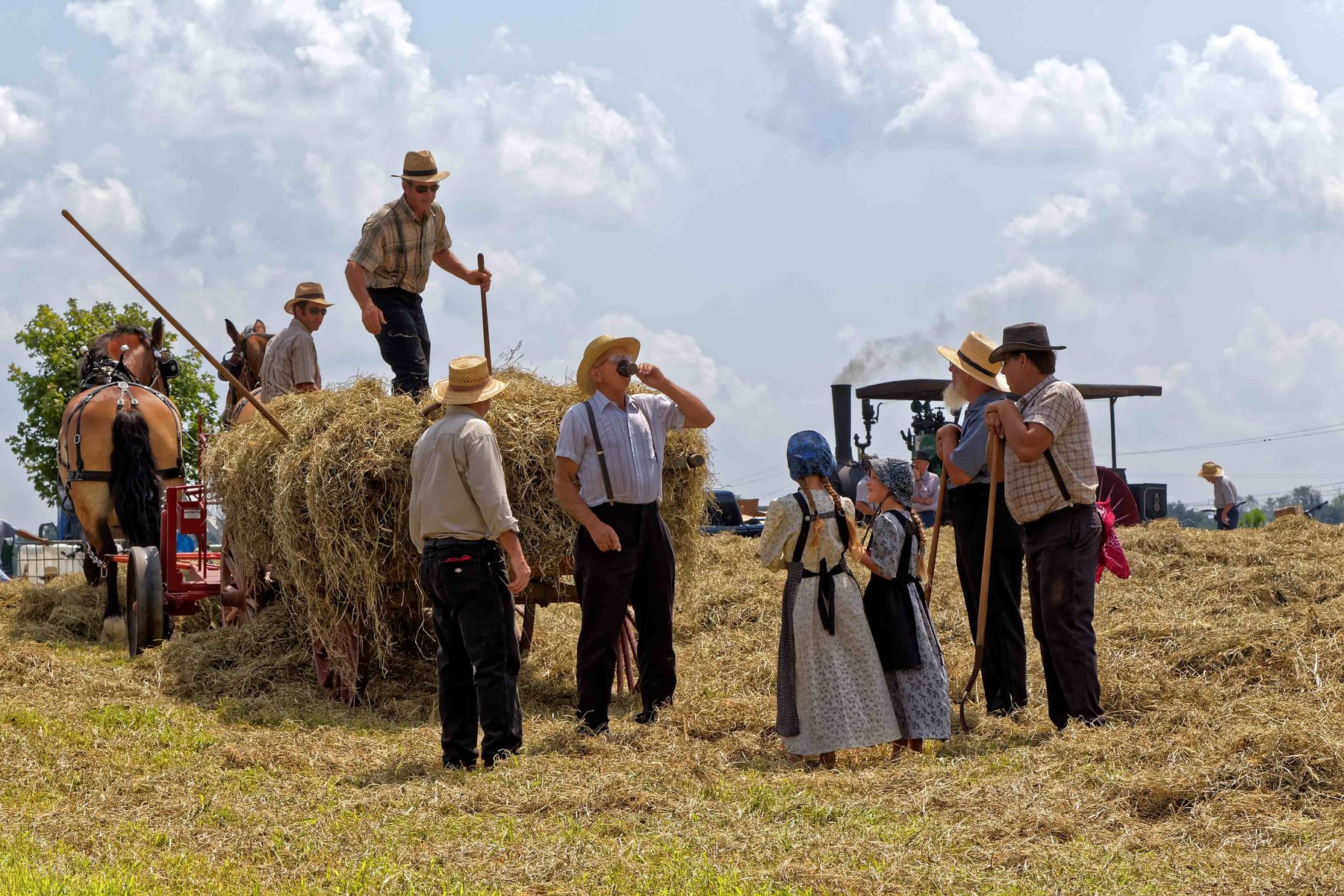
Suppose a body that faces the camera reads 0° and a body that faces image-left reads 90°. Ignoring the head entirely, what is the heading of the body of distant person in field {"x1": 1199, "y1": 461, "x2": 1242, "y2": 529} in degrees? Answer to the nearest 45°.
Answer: approximately 90°

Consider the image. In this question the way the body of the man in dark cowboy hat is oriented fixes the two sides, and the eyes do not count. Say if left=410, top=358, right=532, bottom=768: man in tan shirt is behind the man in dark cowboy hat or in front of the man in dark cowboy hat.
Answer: in front

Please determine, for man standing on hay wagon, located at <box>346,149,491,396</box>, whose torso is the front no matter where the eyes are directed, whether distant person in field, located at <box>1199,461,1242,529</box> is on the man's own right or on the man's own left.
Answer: on the man's own left

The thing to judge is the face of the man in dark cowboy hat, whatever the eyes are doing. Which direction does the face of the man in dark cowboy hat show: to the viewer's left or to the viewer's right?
to the viewer's left

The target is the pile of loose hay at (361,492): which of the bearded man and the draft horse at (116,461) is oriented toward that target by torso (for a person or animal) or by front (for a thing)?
the bearded man

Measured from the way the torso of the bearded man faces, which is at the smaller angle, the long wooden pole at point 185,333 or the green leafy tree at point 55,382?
the long wooden pole

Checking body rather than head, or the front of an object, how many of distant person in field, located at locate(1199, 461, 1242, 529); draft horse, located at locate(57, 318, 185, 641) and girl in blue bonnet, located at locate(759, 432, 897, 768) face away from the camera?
2

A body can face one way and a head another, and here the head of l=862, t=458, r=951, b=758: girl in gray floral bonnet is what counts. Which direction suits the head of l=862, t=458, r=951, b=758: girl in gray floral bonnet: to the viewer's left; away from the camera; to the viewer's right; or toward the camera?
to the viewer's left

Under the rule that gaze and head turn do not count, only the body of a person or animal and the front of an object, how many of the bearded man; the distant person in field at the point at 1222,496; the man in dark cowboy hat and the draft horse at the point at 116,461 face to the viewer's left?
3

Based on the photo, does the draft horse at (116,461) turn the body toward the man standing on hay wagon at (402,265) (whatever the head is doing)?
no

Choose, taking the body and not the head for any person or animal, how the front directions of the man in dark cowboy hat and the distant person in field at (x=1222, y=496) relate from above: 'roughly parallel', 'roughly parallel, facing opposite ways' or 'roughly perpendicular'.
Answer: roughly parallel

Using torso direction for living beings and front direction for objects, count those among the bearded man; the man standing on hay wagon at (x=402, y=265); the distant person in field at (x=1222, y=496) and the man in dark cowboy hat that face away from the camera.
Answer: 0

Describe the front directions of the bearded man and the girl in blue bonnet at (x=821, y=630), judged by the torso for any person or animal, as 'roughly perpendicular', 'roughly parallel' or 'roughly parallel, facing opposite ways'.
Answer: roughly perpendicular

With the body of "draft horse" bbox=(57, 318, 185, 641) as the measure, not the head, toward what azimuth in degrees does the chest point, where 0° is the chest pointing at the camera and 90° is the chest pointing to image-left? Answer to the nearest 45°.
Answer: approximately 180°

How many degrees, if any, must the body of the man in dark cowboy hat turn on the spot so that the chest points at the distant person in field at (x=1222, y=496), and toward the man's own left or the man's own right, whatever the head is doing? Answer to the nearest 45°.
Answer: approximately 90° to the man's own right

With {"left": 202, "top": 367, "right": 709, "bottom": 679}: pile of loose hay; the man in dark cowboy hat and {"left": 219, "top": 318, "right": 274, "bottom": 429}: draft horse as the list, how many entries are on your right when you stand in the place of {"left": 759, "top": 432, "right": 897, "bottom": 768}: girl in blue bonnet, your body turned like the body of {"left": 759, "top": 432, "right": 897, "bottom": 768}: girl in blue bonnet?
1
